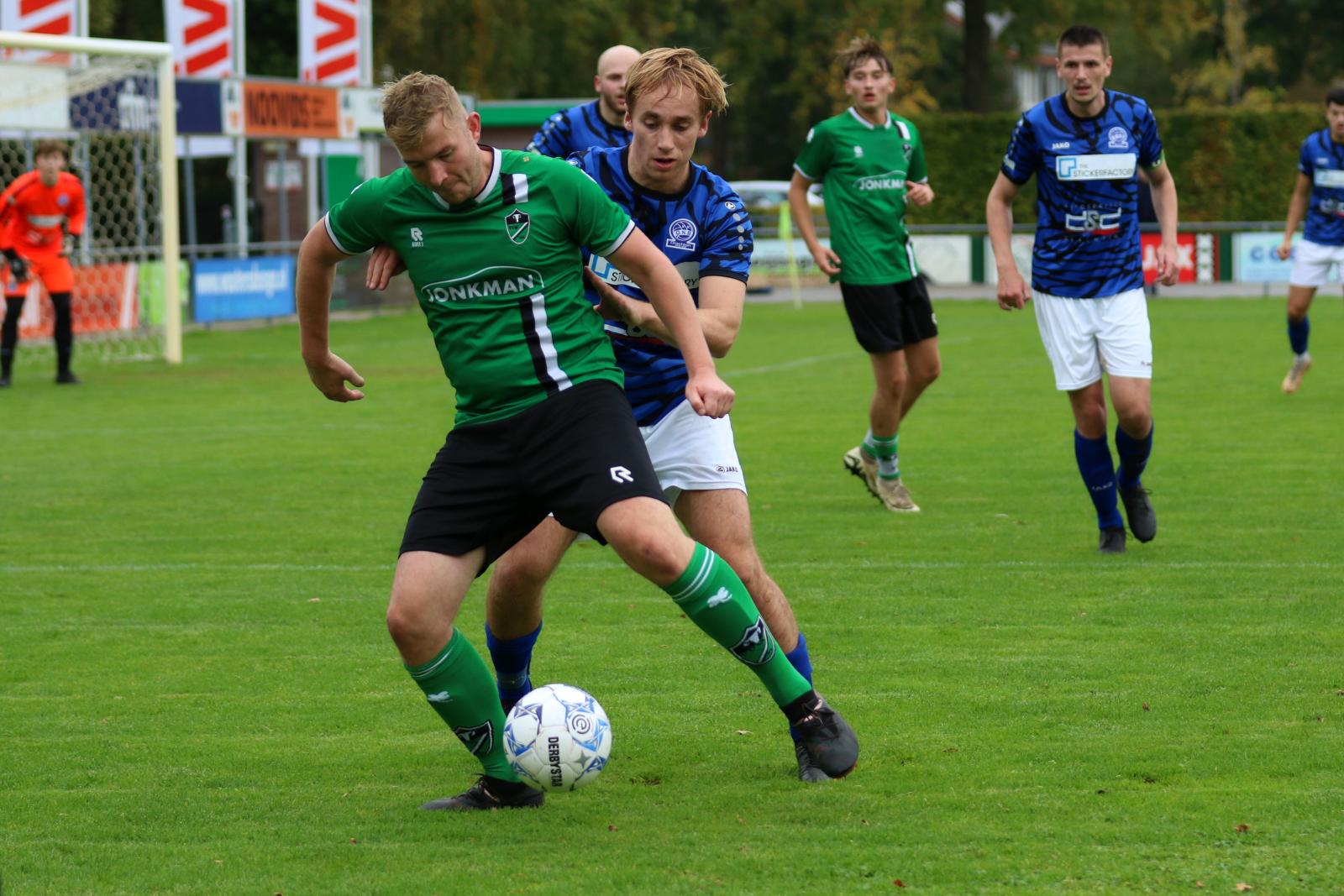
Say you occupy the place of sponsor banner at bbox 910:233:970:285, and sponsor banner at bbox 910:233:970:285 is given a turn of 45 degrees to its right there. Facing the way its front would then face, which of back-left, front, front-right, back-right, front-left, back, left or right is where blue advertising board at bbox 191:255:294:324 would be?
front

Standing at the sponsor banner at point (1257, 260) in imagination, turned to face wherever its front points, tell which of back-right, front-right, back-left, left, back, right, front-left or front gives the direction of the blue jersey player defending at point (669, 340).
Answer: front

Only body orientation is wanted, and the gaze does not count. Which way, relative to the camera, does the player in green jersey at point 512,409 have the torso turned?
toward the camera

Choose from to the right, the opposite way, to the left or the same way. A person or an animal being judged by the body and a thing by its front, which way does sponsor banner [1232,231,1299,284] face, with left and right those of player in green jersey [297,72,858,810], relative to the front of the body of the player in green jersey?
the same way

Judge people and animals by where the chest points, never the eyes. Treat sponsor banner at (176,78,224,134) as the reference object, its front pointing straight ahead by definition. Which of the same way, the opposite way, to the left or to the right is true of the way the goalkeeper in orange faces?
the same way

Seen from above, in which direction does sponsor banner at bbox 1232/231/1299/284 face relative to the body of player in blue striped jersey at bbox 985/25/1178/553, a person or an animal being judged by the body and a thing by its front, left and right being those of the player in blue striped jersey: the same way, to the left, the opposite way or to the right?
the same way

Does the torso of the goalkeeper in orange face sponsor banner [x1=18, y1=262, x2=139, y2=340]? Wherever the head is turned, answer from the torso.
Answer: no

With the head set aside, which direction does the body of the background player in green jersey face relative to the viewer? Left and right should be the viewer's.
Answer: facing the viewer and to the right of the viewer

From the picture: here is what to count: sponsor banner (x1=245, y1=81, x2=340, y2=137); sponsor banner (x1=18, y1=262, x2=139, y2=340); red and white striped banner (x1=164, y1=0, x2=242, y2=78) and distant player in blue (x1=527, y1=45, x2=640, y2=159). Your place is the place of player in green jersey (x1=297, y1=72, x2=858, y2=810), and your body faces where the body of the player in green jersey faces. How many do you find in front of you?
0

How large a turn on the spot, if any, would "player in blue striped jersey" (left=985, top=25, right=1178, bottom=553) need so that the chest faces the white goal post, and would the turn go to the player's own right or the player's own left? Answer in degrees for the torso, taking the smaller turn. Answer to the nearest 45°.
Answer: approximately 135° to the player's own right

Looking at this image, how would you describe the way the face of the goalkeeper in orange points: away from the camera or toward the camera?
toward the camera

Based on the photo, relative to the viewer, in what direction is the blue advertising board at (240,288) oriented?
toward the camera

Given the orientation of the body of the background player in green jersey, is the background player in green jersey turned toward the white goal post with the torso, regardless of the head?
no

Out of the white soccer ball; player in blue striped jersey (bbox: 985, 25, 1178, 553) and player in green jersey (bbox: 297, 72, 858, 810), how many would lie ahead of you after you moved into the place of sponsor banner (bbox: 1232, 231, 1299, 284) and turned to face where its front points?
3

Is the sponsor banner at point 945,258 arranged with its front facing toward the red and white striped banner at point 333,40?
no

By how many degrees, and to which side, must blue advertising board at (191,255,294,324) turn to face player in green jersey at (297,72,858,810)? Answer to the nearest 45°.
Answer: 0° — it already faces them

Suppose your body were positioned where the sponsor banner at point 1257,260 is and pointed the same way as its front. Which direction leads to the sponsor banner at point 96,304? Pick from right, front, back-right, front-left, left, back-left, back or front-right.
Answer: front-right

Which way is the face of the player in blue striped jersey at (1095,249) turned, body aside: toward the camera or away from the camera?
toward the camera
